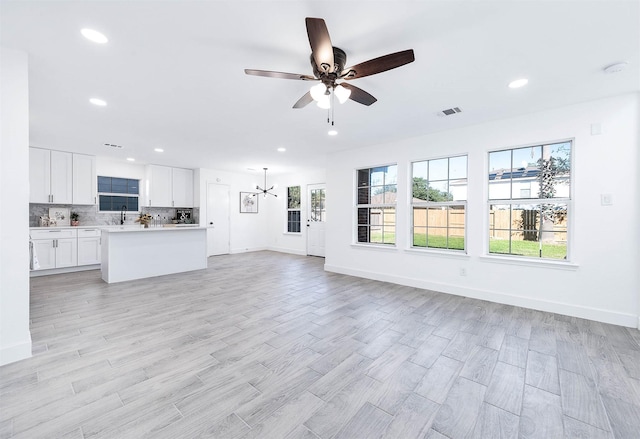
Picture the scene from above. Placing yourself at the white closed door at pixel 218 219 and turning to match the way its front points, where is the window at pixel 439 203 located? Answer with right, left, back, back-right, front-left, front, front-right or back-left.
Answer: front

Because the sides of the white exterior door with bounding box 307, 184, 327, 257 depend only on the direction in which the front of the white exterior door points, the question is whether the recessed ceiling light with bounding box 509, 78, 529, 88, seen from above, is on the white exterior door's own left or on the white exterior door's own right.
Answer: on the white exterior door's own left

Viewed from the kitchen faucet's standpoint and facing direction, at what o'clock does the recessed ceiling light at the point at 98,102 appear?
The recessed ceiling light is roughly at 12 o'clock from the kitchen faucet.

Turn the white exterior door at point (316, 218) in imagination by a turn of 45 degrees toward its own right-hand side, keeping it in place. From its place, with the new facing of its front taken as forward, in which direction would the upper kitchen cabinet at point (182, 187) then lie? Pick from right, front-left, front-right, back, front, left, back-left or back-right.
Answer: front

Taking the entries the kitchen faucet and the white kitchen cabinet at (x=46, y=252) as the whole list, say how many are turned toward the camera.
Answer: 2

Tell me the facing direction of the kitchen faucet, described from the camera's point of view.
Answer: facing the viewer

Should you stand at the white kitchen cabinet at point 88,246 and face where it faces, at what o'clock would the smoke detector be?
The smoke detector is roughly at 11 o'clock from the white kitchen cabinet.

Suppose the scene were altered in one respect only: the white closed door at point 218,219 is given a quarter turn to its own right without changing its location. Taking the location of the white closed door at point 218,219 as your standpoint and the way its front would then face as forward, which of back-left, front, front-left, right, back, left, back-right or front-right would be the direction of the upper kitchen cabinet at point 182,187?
front-right

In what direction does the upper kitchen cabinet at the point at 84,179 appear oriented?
toward the camera

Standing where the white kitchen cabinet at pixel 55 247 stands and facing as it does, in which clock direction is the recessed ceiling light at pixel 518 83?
The recessed ceiling light is roughly at 11 o'clock from the white kitchen cabinet.

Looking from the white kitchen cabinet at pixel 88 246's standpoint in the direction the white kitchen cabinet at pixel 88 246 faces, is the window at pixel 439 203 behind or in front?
in front

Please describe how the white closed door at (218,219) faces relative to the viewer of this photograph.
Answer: facing the viewer and to the right of the viewer

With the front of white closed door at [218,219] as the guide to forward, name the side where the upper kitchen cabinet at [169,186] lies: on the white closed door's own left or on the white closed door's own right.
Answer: on the white closed door's own right

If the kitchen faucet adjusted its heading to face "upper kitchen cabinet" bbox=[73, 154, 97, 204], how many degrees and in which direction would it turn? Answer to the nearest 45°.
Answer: approximately 45° to its right

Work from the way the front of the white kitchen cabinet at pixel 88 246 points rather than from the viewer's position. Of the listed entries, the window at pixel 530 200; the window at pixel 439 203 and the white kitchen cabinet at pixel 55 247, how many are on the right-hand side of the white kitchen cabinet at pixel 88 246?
1

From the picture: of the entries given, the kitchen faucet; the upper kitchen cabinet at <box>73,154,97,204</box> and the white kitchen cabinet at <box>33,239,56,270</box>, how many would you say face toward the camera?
3
